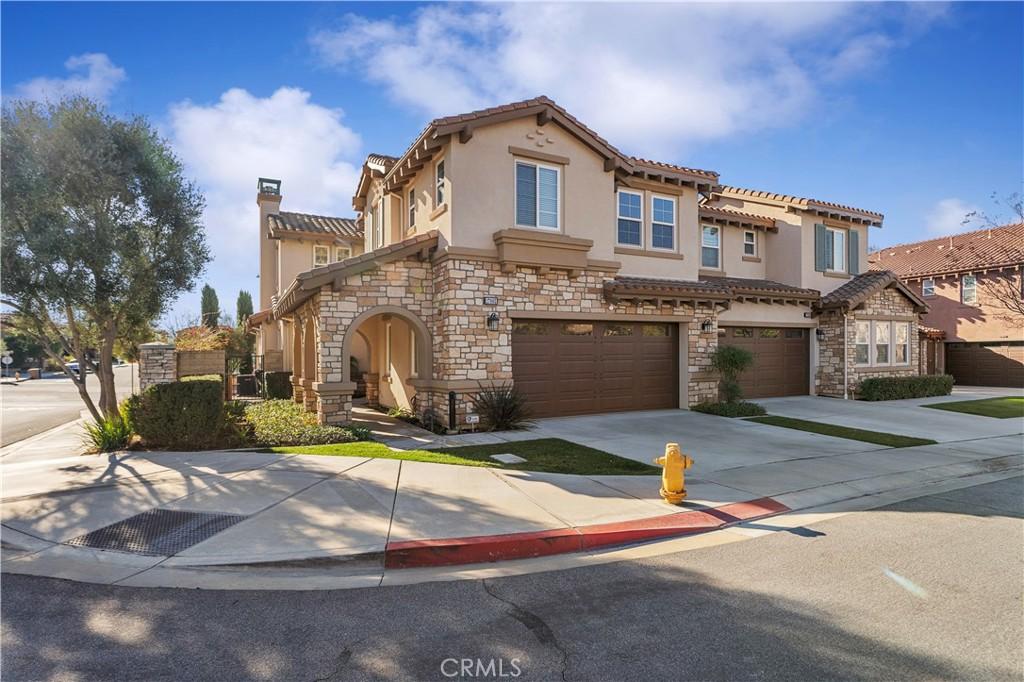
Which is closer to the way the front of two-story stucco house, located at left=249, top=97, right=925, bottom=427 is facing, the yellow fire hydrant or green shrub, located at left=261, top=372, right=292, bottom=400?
the yellow fire hydrant

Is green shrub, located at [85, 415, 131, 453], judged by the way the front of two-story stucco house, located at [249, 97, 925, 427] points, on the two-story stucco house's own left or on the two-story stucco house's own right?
on the two-story stucco house's own right

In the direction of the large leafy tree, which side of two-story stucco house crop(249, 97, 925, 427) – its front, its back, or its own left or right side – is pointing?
right

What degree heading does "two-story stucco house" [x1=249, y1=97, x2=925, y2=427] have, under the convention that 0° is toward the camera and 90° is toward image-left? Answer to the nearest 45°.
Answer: approximately 315°

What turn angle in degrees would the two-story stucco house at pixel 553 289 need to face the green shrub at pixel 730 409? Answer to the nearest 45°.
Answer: approximately 45° to its left

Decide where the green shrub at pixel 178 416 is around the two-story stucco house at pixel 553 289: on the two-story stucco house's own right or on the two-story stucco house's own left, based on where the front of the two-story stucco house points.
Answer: on the two-story stucco house's own right
